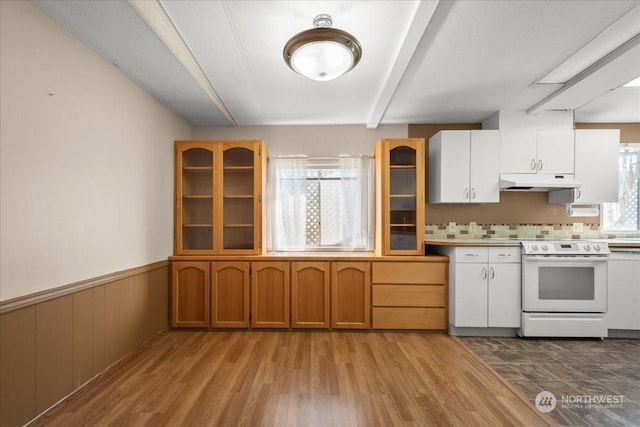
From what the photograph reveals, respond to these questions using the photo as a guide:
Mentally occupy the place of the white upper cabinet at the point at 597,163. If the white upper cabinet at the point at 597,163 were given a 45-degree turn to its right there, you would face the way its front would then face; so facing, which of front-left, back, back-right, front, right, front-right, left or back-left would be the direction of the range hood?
front

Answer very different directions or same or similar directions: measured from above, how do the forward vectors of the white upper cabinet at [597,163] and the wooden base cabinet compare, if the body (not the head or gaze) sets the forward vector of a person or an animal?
same or similar directions

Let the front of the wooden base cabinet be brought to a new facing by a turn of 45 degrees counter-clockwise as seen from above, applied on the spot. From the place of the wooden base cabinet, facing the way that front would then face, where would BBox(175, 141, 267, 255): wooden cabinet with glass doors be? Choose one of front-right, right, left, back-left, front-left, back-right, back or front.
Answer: back-right

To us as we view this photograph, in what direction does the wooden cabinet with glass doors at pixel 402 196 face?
facing the viewer

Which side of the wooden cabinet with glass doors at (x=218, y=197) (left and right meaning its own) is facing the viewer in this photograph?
front

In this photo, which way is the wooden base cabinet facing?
toward the camera

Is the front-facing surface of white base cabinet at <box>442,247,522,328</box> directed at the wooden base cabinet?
no

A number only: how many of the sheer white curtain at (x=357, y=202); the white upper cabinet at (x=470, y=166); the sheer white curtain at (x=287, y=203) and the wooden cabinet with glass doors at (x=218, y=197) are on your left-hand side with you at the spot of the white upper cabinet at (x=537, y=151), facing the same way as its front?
0

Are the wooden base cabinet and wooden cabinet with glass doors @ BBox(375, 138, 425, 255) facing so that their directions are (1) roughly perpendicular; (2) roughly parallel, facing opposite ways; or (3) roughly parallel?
roughly parallel

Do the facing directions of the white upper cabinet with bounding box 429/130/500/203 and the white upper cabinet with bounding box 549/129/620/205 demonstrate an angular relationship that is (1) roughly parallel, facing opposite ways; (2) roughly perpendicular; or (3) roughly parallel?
roughly parallel

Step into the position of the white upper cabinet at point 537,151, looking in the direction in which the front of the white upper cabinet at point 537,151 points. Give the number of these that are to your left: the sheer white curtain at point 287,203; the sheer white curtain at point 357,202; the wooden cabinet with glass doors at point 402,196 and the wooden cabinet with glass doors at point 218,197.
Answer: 0

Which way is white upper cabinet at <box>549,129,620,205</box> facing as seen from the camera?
toward the camera

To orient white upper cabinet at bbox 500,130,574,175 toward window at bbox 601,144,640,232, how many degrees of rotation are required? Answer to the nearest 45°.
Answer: approximately 135° to its left

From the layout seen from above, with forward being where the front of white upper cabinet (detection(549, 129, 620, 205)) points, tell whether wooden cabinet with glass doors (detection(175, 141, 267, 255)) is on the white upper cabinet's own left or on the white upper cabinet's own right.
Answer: on the white upper cabinet's own right

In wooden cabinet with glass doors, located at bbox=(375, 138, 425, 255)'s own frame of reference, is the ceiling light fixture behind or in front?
in front

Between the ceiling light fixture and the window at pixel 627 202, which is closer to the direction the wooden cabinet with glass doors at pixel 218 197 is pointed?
the ceiling light fixture

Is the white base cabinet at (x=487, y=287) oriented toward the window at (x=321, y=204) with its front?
no
